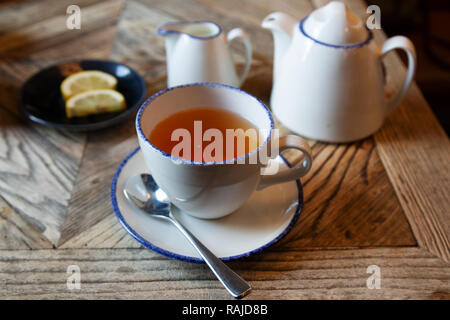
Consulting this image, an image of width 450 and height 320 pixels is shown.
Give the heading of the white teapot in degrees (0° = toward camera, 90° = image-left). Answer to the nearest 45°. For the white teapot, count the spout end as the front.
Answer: approximately 90°

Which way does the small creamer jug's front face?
to the viewer's left

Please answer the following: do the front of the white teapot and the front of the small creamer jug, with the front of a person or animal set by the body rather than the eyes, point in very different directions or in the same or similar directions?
same or similar directions

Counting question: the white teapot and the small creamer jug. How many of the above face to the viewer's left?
2
